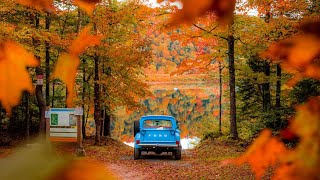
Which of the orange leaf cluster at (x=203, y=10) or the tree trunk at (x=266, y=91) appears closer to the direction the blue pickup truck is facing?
the tree trunk

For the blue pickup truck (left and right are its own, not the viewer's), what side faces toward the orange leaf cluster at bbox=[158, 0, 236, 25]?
back

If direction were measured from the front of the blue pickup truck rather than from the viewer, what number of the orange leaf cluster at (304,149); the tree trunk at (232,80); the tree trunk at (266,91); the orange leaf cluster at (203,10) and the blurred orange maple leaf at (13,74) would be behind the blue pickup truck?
3

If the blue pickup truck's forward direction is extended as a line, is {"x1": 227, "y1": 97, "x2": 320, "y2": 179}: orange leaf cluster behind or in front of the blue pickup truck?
behind

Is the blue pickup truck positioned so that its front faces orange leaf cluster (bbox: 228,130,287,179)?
no

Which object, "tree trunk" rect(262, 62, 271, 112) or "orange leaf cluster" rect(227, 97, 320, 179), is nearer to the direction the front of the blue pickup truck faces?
the tree trunk

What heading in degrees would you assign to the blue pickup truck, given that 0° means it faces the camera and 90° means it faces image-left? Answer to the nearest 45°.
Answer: approximately 180°

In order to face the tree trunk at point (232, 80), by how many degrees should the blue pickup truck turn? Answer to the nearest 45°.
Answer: approximately 45° to its right

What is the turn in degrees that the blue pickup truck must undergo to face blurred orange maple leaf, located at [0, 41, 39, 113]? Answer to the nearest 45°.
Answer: approximately 180°

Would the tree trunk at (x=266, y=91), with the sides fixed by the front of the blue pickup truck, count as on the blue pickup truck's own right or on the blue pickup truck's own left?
on the blue pickup truck's own right

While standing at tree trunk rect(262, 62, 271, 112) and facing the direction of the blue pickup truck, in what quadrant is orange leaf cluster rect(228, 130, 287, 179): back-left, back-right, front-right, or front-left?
front-left

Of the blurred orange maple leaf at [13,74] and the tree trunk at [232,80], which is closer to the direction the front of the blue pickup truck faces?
the tree trunk
